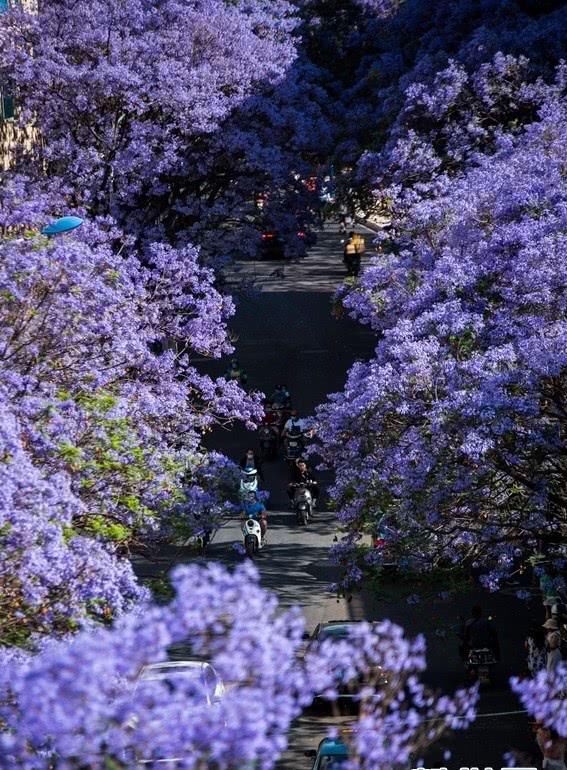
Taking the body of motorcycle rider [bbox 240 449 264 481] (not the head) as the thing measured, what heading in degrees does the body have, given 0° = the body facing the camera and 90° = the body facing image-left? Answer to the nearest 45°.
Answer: approximately 0°

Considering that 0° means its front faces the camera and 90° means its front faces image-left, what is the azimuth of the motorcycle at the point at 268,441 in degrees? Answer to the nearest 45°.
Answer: approximately 0°

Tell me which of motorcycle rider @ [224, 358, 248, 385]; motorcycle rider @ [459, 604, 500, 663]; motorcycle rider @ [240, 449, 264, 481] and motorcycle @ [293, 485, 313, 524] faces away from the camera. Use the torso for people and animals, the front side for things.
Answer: motorcycle rider @ [459, 604, 500, 663]

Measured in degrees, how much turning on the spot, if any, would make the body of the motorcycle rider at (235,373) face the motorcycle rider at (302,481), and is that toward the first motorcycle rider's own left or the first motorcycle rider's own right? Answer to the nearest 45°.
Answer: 0° — they already face them

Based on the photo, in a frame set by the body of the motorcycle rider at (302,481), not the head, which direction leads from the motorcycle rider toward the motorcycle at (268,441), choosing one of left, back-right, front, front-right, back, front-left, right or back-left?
back

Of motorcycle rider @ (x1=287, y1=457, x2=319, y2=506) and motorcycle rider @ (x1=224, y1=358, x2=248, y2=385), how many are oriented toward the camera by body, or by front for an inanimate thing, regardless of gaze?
2

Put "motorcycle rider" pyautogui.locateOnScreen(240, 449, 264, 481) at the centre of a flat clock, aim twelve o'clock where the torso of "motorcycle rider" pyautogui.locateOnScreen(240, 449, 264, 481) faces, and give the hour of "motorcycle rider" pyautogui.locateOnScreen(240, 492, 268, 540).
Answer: "motorcycle rider" pyautogui.locateOnScreen(240, 492, 268, 540) is roughly at 12 o'clock from "motorcycle rider" pyautogui.locateOnScreen(240, 449, 264, 481).

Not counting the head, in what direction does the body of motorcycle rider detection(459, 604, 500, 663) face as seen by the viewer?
away from the camera

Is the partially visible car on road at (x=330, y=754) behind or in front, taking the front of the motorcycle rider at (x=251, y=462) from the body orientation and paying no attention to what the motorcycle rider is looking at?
in front

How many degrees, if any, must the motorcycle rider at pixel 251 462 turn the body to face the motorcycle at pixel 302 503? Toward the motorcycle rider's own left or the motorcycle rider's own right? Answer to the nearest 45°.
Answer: approximately 45° to the motorcycle rider's own left
